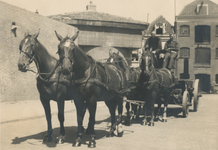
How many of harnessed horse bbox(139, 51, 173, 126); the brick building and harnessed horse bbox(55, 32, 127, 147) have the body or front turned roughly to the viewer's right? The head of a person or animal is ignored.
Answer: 0

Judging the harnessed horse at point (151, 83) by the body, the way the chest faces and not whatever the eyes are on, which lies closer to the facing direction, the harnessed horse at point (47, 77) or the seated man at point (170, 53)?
the harnessed horse

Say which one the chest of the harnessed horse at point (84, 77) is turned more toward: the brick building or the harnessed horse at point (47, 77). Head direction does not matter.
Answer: the harnessed horse

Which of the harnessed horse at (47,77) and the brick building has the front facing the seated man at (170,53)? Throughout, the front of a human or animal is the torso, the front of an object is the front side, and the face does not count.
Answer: the brick building

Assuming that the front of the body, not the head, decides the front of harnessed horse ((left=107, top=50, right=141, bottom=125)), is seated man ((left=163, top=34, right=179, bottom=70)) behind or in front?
behind

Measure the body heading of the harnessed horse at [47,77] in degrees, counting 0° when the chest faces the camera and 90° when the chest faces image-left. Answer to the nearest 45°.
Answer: approximately 45°

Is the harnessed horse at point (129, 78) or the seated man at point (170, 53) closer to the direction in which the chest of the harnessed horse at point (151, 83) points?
the harnessed horse

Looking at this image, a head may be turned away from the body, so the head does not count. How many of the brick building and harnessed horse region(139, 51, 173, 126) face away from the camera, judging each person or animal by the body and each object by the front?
0

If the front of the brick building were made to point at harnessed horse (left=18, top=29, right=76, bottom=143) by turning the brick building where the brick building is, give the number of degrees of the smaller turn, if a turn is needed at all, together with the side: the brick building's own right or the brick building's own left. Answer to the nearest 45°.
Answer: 0° — it already faces it

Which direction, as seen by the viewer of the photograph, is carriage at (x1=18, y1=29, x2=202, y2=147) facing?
facing the viewer and to the left of the viewer

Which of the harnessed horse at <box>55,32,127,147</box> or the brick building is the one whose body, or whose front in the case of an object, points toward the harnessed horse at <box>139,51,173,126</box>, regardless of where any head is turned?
the brick building

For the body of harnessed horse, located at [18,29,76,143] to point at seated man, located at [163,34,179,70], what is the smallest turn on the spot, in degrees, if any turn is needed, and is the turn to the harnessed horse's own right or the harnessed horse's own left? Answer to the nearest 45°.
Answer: approximately 180°

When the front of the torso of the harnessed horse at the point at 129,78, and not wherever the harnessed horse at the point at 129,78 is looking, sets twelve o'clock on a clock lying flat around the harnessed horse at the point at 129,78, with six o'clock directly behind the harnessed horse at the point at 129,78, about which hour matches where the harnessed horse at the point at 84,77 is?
the harnessed horse at the point at 84,77 is roughly at 11 o'clock from the harnessed horse at the point at 129,78.

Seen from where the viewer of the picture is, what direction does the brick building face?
facing the viewer
